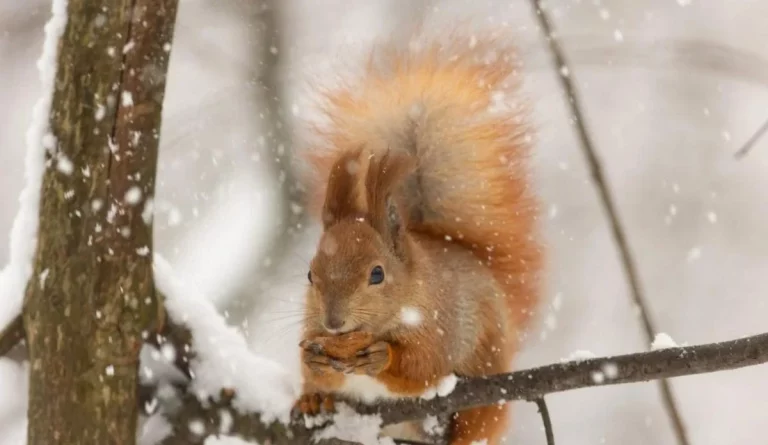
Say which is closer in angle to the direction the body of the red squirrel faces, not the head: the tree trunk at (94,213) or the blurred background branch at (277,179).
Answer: the tree trunk

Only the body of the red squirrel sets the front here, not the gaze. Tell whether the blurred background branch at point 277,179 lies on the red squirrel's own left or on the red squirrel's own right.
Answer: on the red squirrel's own right

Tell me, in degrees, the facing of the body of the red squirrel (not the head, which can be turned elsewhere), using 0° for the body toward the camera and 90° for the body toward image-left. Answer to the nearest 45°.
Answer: approximately 45°
